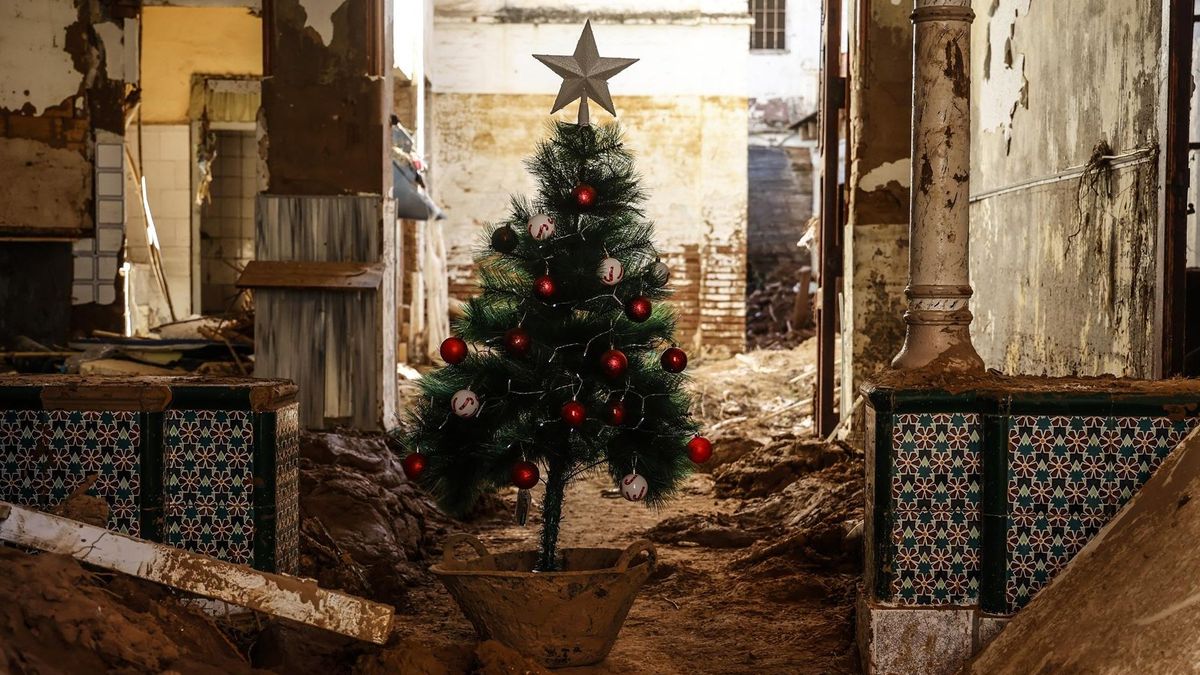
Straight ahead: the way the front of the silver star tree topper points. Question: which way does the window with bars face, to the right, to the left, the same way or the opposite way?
the same way

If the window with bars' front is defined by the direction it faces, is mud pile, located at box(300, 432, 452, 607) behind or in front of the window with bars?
in front

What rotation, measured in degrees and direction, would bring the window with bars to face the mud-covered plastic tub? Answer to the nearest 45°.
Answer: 0° — it already faces it

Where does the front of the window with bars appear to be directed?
toward the camera

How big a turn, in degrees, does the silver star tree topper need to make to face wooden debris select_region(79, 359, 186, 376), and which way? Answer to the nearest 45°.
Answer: approximately 135° to its right

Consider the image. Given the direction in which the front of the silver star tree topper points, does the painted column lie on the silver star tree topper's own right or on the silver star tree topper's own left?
on the silver star tree topper's own left

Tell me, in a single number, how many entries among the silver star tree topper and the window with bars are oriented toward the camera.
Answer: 2

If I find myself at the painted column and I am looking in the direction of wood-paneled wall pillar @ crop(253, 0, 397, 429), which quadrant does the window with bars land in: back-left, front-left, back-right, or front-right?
front-right

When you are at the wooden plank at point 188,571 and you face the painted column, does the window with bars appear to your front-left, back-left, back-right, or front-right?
front-left

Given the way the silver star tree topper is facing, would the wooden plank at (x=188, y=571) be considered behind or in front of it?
in front

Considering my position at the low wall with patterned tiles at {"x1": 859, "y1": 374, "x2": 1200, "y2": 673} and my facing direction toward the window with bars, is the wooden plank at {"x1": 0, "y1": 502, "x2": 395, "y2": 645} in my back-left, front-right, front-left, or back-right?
back-left

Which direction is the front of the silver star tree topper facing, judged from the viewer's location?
facing the viewer
